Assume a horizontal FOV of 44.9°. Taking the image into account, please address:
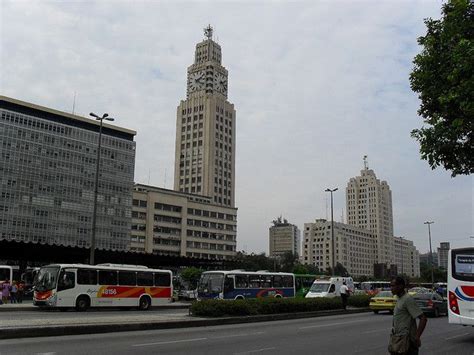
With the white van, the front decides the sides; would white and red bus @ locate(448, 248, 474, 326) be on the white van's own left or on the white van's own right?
on the white van's own left

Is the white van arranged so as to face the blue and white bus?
yes

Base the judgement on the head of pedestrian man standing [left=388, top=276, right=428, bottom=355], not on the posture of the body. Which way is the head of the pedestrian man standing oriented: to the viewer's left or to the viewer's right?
to the viewer's left

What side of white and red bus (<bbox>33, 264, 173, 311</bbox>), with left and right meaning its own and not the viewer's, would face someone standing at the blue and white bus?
back

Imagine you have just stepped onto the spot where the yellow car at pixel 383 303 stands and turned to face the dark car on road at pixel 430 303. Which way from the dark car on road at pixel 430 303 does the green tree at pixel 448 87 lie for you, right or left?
right
